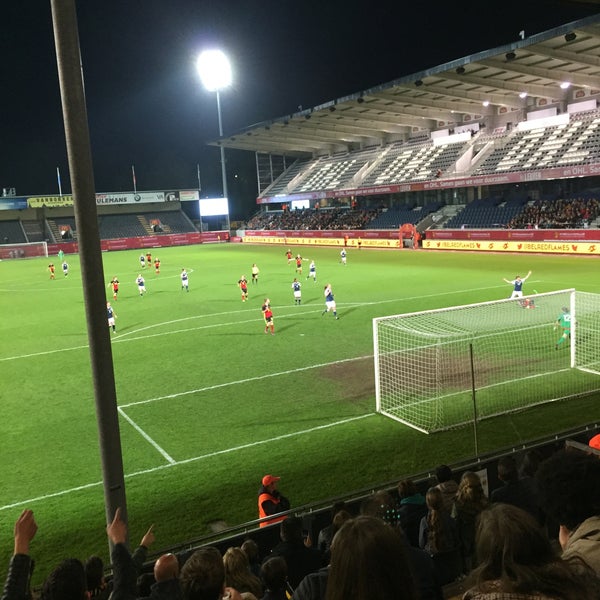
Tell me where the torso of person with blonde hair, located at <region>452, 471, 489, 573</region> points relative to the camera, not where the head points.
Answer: away from the camera

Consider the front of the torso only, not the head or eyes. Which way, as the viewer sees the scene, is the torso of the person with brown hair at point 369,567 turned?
away from the camera

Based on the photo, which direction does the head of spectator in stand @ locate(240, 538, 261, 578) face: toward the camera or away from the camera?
away from the camera

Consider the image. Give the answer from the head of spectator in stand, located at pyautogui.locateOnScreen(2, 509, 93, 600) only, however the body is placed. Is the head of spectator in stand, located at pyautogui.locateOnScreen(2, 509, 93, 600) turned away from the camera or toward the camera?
away from the camera

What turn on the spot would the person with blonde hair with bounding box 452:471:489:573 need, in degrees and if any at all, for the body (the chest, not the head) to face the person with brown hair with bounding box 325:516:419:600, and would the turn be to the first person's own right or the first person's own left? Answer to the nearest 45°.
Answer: approximately 180°

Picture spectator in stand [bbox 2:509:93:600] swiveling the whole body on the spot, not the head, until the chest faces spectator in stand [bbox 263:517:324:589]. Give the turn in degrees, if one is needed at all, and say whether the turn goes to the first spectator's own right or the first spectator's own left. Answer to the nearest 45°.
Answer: approximately 45° to the first spectator's own right

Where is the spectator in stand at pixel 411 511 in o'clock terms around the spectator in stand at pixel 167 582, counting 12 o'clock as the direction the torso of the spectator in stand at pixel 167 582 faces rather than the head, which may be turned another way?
the spectator in stand at pixel 411 511 is roughly at 2 o'clock from the spectator in stand at pixel 167 582.

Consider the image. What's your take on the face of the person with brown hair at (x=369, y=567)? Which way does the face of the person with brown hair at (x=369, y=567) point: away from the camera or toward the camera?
away from the camera

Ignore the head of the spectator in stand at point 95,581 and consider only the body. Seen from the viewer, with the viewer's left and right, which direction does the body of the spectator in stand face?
facing away from the viewer

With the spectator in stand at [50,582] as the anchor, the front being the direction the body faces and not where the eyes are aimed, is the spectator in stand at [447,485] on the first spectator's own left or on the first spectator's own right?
on the first spectator's own right

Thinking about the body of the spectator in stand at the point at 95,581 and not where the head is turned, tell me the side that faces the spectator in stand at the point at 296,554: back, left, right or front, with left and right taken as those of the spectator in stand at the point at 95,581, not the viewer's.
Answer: right

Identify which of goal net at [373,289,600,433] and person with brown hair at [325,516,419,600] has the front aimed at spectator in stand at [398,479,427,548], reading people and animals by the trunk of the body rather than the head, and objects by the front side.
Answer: the person with brown hair

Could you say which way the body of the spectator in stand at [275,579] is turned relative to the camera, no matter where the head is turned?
away from the camera

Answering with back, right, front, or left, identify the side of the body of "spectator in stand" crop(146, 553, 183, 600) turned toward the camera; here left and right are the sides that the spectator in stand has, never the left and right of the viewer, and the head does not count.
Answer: back
